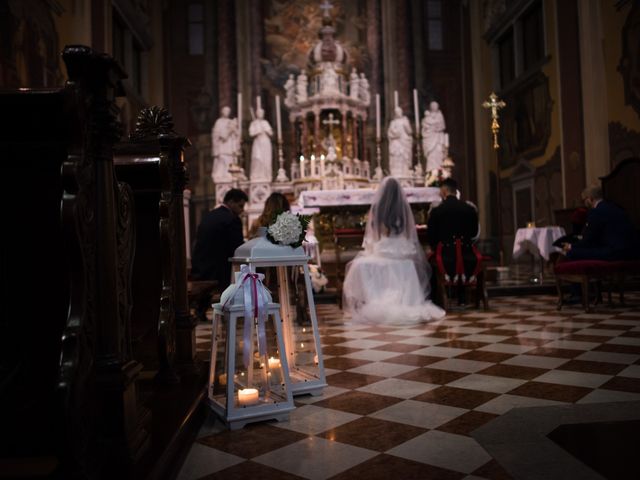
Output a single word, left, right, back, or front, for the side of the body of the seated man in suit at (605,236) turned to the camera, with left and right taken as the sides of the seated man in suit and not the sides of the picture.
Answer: left

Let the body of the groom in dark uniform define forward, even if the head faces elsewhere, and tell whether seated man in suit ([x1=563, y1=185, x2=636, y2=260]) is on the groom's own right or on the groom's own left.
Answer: on the groom's own right

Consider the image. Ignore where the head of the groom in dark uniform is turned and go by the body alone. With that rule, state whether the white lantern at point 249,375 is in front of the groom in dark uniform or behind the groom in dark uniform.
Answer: behind

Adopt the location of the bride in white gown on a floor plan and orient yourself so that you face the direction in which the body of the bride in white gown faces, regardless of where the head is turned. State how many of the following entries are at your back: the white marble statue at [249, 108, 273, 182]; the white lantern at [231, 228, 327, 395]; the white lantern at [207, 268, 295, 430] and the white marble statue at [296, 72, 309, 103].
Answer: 2

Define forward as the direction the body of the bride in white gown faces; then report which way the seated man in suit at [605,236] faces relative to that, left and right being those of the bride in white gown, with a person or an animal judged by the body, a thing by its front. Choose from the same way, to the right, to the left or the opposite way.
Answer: to the left

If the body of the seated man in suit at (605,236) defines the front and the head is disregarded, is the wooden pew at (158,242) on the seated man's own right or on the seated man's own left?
on the seated man's own left

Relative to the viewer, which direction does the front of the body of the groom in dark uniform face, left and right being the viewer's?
facing away from the viewer

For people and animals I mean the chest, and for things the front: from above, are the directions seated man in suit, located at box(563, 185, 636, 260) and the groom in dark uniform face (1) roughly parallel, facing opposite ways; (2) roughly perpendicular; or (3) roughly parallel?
roughly perpendicular

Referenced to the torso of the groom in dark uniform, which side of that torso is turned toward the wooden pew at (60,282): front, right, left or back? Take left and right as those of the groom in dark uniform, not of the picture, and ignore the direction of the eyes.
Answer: back

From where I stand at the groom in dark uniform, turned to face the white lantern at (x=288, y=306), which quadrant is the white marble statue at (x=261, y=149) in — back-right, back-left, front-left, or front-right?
back-right

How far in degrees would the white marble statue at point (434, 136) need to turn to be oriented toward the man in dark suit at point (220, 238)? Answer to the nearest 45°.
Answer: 0° — it already faces them

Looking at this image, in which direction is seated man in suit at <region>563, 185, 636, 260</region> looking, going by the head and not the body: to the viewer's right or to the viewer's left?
to the viewer's left

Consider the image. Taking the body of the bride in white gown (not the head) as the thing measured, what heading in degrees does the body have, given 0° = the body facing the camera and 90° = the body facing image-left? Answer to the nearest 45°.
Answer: approximately 180°

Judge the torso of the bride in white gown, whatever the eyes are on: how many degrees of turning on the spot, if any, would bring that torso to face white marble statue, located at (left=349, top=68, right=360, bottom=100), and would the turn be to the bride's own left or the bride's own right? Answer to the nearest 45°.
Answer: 0° — they already face it

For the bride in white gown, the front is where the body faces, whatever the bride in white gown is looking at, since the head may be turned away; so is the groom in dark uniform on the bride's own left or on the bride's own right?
on the bride's own right
